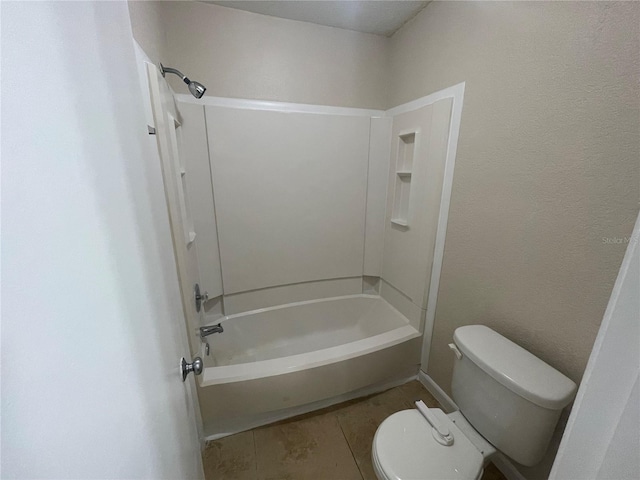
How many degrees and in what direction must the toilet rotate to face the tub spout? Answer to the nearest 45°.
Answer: approximately 45° to its right

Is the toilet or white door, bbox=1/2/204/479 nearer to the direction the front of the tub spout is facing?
the toilet

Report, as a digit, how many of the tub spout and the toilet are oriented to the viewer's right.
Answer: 1

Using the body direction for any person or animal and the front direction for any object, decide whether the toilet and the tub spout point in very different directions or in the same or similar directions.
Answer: very different directions

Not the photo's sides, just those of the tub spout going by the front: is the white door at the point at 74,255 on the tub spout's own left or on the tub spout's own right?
on the tub spout's own right

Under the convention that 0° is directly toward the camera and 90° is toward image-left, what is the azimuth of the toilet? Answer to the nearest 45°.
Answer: approximately 45°

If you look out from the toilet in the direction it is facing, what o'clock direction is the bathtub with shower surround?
The bathtub with shower surround is roughly at 2 o'clock from the toilet.

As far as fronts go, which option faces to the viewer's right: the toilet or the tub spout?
the tub spout

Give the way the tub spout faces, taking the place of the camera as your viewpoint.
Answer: facing to the right of the viewer
